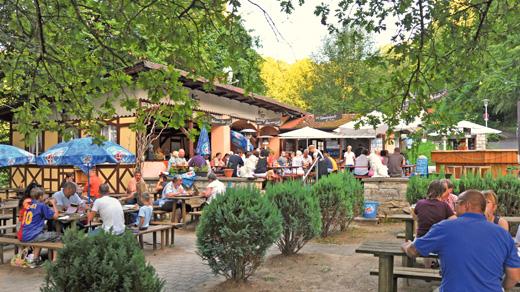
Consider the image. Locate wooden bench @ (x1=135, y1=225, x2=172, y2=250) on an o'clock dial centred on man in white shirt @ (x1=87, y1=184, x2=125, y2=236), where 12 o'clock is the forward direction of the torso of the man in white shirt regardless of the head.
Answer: The wooden bench is roughly at 3 o'clock from the man in white shirt.

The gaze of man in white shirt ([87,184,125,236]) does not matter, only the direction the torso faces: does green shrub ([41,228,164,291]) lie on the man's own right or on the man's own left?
on the man's own left

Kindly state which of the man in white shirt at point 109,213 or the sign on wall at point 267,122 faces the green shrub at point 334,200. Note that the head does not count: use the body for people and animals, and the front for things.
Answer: the sign on wall

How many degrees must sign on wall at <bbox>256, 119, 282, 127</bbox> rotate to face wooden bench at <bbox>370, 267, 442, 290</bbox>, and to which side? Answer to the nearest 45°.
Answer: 0° — it already faces it

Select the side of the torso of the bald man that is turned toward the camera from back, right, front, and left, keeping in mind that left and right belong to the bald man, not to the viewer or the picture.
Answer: back

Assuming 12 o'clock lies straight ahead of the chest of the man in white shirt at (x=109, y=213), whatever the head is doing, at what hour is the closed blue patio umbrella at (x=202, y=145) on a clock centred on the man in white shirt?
The closed blue patio umbrella is roughly at 2 o'clock from the man in white shirt.

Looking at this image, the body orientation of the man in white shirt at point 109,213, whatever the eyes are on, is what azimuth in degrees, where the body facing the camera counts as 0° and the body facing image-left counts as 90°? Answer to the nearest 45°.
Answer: approximately 135°

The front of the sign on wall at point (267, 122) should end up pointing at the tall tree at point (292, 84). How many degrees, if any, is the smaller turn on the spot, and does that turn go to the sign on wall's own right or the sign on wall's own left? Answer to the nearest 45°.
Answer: approximately 180°

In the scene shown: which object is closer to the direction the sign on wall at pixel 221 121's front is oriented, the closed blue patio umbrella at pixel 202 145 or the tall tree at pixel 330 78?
the closed blue patio umbrella
